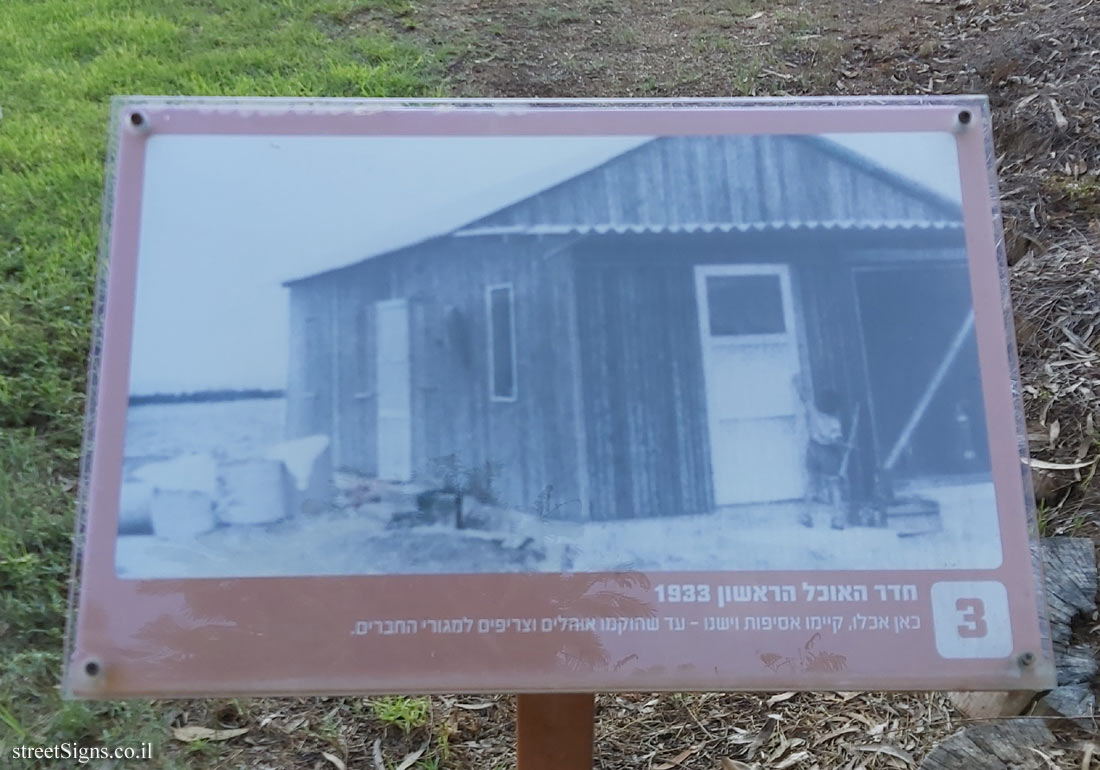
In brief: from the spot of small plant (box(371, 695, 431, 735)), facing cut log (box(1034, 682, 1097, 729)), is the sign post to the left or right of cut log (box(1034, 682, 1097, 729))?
right

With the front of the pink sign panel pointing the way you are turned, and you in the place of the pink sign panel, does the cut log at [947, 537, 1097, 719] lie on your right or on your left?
on your left

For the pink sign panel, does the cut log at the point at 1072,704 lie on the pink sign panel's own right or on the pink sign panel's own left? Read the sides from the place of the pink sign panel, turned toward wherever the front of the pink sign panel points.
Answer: on the pink sign panel's own left

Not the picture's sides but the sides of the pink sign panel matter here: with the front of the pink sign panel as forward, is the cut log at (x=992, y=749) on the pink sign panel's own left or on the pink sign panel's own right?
on the pink sign panel's own left

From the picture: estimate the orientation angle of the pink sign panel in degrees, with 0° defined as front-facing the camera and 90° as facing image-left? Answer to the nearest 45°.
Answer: approximately 0°

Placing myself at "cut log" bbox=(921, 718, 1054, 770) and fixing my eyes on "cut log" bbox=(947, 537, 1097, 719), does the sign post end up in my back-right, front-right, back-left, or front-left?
back-left

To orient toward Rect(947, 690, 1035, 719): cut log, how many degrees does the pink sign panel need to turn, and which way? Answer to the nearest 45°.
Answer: approximately 135° to its left
